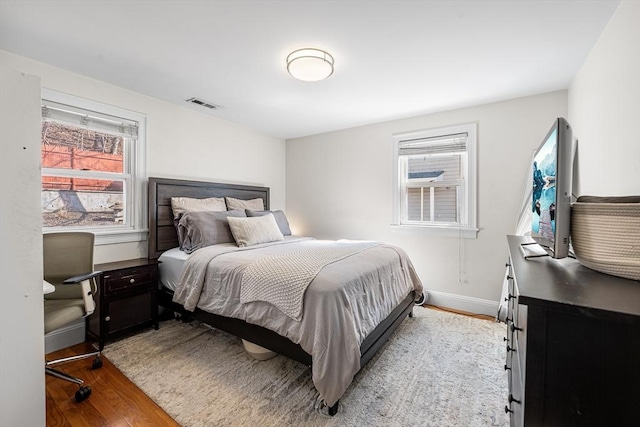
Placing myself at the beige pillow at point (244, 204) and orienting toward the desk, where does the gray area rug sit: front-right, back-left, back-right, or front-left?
front-left

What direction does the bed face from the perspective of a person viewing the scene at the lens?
facing the viewer and to the right of the viewer

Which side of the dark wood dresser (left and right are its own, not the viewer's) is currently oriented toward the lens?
left

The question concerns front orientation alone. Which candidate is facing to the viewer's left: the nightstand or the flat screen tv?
the flat screen tv

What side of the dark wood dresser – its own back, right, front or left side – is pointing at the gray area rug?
front

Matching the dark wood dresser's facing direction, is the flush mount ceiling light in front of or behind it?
in front

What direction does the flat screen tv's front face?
to the viewer's left

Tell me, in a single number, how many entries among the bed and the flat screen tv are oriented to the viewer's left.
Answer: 1

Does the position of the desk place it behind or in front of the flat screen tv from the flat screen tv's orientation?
in front

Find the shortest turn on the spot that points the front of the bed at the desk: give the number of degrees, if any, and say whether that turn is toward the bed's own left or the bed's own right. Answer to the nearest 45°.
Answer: approximately 135° to the bed's own right

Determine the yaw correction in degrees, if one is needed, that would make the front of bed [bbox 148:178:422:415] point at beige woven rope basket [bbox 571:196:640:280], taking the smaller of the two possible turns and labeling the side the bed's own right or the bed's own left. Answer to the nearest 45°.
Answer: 0° — it already faces it

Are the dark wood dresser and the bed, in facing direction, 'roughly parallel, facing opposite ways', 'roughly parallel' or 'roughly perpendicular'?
roughly parallel, facing opposite ways

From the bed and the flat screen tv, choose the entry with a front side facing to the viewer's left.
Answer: the flat screen tv

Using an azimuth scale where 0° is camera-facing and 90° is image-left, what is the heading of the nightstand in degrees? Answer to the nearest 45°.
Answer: approximately 315°
